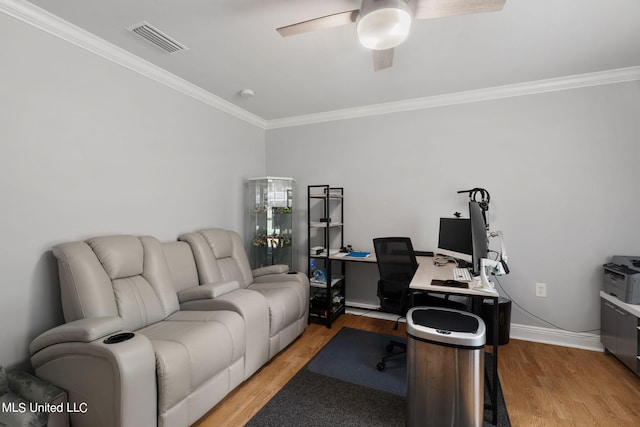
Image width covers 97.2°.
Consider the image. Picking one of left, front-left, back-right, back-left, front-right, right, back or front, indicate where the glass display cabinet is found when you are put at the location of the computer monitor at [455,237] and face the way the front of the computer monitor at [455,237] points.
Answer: front-right

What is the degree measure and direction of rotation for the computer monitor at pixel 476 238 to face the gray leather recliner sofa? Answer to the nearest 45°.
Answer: approximately 45° to its left

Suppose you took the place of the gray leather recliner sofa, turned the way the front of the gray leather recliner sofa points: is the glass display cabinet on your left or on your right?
on your left

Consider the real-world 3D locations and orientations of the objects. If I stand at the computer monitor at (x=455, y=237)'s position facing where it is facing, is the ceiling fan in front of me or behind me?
in front

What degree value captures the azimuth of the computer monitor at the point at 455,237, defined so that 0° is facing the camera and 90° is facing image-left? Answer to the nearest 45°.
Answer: approximately 45°

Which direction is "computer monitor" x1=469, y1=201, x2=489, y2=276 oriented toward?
to the viewer's left

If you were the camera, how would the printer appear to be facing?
facing the viewer and to the left of the viewer

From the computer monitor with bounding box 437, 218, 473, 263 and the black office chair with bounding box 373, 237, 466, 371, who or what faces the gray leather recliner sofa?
the computer monitor

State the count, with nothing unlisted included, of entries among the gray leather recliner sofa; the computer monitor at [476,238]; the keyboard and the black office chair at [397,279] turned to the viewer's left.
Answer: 2

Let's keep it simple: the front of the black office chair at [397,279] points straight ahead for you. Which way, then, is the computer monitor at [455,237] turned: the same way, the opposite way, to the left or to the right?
the opposite way

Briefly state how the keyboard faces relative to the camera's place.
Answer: facing to the left of the viewer

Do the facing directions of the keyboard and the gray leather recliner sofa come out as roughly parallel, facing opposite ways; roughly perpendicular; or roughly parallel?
roughly parallel, facing opposite ways

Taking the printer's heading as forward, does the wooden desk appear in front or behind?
in front

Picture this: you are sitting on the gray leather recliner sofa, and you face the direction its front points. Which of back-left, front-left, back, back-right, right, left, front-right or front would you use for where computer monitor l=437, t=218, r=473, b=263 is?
front-left

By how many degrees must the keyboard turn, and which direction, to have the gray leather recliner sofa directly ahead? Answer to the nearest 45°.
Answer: approximately 45° to its left

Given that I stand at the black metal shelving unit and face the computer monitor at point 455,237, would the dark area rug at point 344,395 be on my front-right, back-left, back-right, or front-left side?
front-right

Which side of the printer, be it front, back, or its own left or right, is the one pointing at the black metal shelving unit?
front

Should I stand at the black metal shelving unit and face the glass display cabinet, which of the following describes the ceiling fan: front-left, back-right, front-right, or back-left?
back-left

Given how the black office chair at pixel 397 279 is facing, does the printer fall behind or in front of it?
in front

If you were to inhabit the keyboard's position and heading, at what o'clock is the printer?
The printer is roughly at 5 o'clock from the keyboard.

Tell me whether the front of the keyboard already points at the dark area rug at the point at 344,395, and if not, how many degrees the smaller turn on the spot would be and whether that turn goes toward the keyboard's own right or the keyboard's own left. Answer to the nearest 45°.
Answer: approximately 45° to the keyboard's own left
